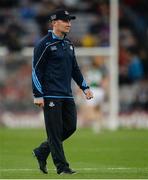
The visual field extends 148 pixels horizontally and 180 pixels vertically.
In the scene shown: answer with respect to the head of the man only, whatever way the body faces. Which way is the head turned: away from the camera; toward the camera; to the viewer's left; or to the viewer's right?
to the viewer's right

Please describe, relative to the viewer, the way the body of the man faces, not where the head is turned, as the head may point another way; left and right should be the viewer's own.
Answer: facing the viewer and to the right of the viewer
